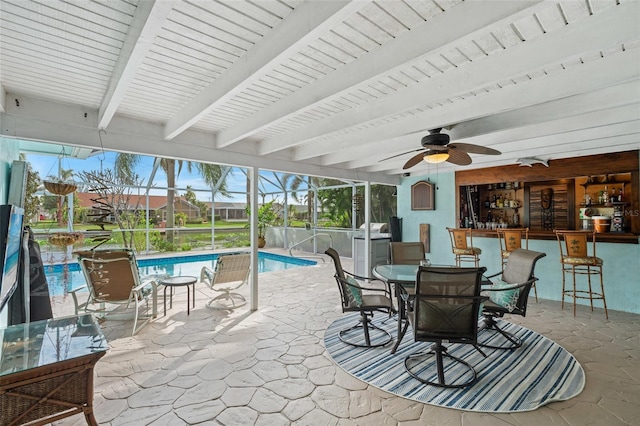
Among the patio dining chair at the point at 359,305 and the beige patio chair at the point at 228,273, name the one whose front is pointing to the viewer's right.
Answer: the patio dining chair

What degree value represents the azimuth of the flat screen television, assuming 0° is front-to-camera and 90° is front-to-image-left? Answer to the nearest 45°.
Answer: approximately 270°

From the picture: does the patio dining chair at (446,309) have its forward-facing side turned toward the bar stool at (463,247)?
yes

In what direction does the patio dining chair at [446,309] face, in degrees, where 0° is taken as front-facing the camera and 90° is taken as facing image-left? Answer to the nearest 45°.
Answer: approximately 180°

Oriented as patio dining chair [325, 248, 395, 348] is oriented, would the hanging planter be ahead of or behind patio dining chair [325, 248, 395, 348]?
behind

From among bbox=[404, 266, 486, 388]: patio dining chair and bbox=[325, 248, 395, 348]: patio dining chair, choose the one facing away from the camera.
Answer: bbox=[404, 266, 486, 388]: patio dining chair

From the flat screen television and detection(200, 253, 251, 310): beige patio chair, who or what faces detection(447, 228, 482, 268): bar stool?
the flat screen television

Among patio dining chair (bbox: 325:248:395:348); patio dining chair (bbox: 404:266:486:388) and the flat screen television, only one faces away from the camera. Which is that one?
patio dining chair (bbox: 404:266:486:388)

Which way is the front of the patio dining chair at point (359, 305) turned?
to the viewer's right
